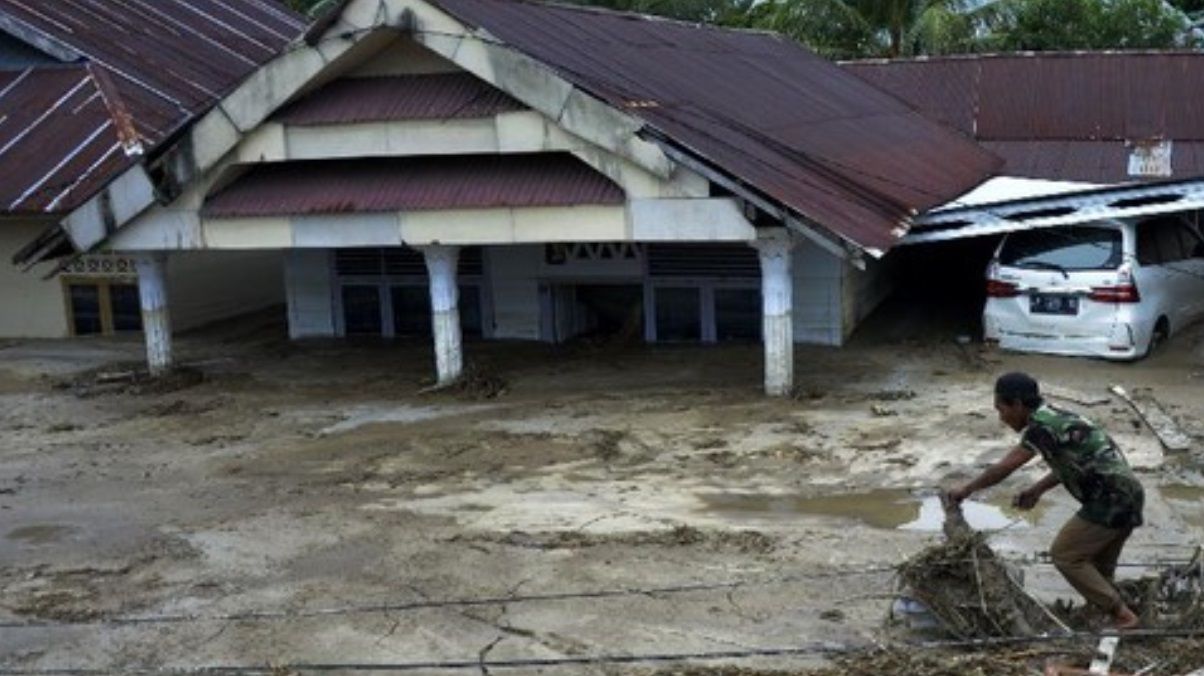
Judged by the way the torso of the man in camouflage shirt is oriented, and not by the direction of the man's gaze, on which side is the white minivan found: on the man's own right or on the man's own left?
on the man's own right

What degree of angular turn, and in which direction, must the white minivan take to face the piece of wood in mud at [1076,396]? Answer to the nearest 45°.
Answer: approximately 135° to its right

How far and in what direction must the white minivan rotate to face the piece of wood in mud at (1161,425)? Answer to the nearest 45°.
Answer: approximately 135° to its right

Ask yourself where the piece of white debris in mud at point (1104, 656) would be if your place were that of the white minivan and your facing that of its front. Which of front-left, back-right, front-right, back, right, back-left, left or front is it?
back-right

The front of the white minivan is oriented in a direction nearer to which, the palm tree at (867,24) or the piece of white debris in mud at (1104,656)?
the palm tree

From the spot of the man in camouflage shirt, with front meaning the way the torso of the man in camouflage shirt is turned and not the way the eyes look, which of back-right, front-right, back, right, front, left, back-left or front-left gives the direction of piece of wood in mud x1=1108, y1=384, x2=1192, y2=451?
right

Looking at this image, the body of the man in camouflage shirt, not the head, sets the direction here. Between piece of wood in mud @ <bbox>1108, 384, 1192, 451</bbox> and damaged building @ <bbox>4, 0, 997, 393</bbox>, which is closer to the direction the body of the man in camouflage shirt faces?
the damaged building

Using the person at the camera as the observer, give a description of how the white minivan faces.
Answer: facing away from the viewer and to the right of the viewer

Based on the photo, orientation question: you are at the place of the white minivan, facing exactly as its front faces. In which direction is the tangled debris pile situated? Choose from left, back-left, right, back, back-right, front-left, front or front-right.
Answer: back-right

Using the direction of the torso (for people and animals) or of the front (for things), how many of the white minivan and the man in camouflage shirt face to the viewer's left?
1

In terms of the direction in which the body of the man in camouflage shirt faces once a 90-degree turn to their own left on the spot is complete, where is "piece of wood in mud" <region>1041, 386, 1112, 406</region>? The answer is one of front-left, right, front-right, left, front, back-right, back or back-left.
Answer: back

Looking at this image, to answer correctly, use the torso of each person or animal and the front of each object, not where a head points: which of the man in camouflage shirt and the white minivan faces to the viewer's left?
the man in camouflage shirt

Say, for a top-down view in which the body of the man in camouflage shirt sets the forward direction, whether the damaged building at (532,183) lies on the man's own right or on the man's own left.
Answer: on the man's own right

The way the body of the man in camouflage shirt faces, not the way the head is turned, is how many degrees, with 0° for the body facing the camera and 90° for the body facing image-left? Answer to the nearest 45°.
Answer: approximately 90°

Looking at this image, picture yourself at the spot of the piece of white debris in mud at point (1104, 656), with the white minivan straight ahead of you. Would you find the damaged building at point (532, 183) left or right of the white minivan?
left
